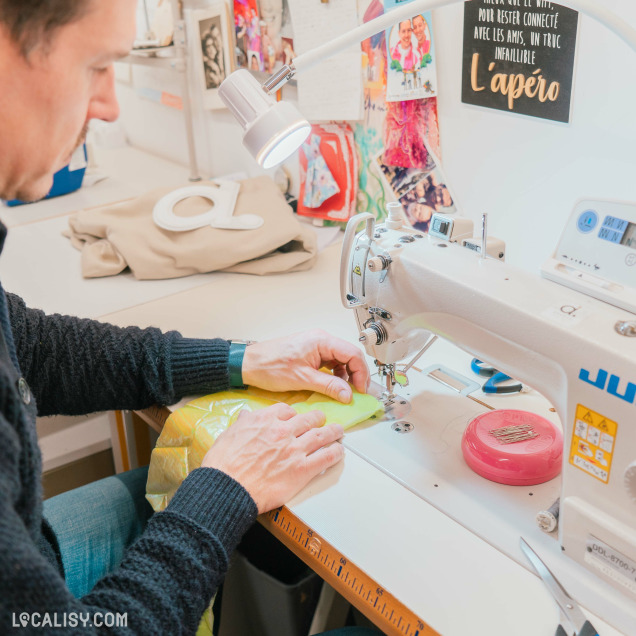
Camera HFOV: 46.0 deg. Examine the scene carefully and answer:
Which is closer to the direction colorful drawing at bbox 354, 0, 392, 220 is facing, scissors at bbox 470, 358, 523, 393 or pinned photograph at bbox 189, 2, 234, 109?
the scissors

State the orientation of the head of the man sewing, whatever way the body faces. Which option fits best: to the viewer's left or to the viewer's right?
to the viewer's right

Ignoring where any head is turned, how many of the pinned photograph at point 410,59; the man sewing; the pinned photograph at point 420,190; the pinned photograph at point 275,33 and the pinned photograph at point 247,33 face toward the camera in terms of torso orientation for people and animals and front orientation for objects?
4

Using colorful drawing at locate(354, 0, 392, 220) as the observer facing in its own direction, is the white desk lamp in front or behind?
in front

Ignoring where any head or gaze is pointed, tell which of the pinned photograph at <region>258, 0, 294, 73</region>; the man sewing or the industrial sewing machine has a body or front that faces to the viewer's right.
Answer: the man sewing

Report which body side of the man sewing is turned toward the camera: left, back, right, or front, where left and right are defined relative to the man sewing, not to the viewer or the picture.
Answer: right

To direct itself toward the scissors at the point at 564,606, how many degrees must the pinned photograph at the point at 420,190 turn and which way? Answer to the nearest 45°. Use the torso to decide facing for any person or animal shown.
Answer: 0° — it already faces it

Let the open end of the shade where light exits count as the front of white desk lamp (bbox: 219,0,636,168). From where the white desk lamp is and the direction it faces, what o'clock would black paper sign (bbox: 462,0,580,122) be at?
The black paper sign is roughly at 9 o'clock from the white desk lamp.

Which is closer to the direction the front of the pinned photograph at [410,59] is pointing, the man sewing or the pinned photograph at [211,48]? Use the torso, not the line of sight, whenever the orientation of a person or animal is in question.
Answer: the man sewing

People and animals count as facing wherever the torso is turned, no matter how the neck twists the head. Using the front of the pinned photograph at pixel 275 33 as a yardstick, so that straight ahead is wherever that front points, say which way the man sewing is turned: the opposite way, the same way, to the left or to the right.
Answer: to the left

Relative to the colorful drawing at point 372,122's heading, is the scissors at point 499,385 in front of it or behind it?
in front
